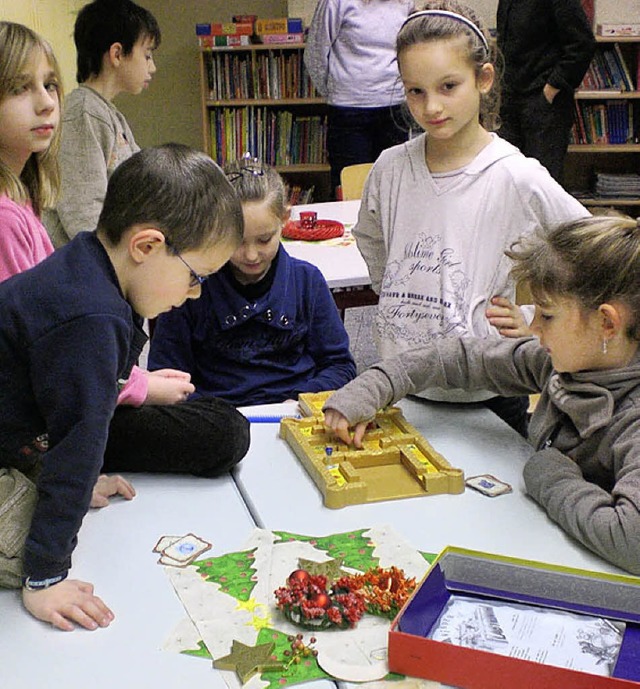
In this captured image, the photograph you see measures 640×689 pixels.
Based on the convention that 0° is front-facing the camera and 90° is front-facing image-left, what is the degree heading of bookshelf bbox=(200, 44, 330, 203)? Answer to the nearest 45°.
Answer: approximately 0°

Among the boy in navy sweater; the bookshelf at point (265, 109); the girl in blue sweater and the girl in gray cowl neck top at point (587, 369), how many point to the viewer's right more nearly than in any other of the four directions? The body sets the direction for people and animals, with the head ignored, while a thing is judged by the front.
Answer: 1

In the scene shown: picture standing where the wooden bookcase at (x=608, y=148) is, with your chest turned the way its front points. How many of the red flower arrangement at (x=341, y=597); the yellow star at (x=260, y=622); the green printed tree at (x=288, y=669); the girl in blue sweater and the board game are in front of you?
5

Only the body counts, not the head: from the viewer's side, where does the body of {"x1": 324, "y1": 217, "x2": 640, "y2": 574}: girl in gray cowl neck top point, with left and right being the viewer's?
facing to the left of the viewer

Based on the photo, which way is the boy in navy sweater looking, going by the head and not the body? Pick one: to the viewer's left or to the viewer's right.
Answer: to the viewer's right

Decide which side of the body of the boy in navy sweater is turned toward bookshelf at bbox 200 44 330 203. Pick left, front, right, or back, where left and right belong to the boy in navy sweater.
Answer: left

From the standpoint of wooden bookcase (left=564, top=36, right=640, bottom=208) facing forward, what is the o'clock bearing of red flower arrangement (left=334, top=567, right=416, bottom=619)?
The red flower arrangement is roughly at 12 o'clock from the wooden bookcase.

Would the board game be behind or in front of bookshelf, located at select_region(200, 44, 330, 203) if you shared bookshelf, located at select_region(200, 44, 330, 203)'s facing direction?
in front

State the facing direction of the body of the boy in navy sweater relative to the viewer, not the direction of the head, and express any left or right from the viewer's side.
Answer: facing to the right of the viewer

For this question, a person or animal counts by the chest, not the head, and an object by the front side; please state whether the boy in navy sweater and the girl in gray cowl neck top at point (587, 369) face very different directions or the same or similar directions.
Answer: very different directions

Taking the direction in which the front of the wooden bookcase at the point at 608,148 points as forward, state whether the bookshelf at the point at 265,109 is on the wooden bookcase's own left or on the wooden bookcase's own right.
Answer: on the wooden bookcase's own right

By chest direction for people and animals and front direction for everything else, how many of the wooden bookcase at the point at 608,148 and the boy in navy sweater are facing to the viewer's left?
0
